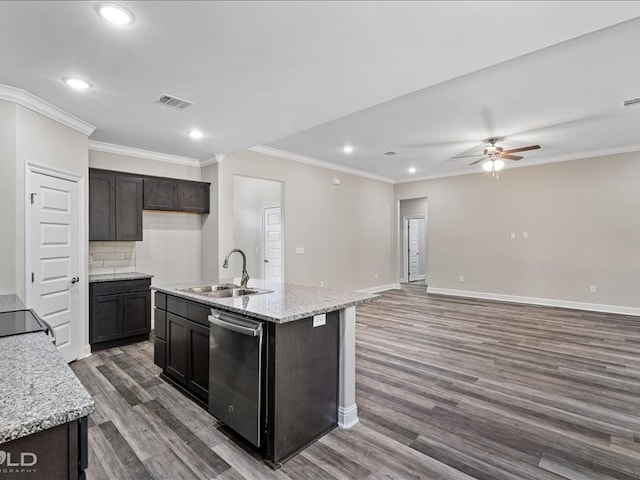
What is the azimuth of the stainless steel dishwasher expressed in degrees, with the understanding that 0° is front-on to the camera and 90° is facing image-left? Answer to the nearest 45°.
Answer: approximately 45°

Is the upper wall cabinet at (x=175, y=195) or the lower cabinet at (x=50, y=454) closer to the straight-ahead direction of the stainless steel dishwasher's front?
the lower cabinet

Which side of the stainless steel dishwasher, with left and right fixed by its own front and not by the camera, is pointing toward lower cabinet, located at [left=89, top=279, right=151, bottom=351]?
right

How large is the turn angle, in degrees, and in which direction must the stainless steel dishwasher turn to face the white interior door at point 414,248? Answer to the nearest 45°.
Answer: approximately 180°

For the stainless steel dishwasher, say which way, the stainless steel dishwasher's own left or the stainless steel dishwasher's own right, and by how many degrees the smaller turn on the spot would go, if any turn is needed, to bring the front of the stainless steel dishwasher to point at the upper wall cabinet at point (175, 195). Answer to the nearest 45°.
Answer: approximately 135° to the stainless steel dishwasher's own right

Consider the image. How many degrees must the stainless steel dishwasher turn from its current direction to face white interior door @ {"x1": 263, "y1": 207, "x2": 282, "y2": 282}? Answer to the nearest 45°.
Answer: approximately 135° to its right

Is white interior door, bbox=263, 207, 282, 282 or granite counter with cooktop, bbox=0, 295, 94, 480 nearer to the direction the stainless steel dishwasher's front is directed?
the granite counter with cooktop

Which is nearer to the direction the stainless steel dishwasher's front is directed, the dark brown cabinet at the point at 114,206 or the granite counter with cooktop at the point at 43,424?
the granite counter with cooktop

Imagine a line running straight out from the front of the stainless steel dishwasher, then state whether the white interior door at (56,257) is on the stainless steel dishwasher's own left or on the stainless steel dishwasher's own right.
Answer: on the stainless steel dishwasher's own right
